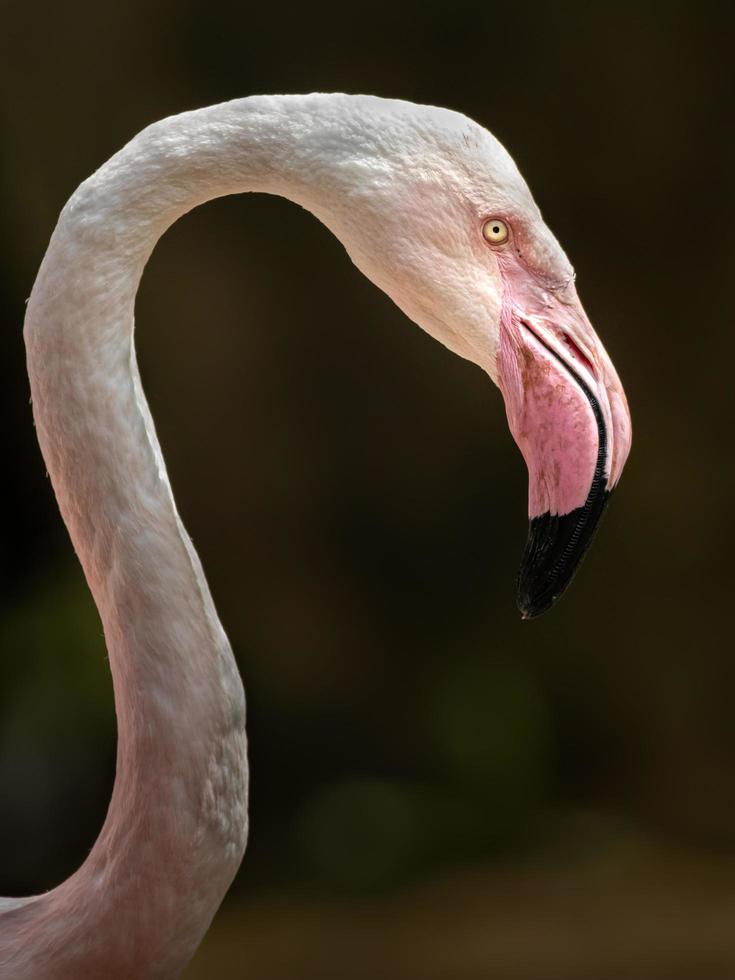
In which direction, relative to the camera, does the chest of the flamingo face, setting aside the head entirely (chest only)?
to the viewer's right
